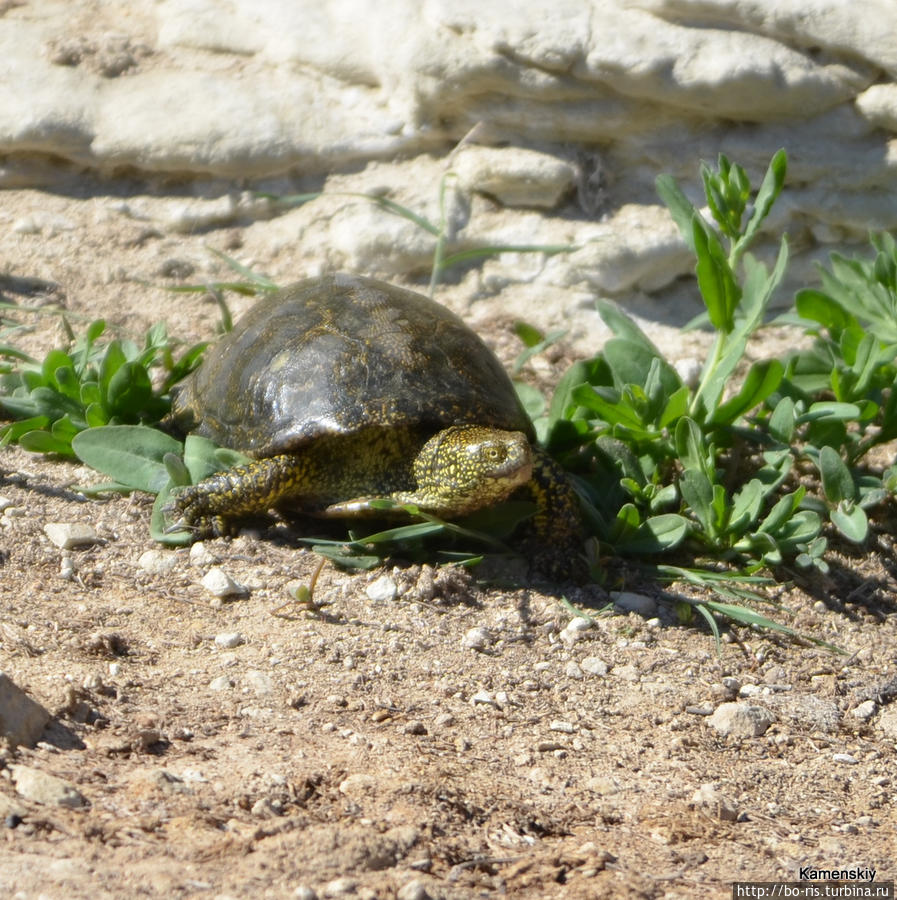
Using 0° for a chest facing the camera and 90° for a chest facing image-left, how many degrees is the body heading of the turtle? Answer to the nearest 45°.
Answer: approximately 315°

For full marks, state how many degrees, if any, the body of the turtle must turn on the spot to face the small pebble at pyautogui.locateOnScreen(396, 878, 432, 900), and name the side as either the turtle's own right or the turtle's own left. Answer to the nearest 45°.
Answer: approximately 45° to the turtle's own right

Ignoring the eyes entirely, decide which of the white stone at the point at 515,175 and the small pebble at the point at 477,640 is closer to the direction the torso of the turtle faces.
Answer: the small pebble

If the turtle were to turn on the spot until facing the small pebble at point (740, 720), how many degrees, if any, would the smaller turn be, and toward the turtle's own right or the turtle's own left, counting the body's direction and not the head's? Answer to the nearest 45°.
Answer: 0° — it already faces it

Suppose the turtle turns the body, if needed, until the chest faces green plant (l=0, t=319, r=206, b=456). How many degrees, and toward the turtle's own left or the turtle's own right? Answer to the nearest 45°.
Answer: approximately 180°

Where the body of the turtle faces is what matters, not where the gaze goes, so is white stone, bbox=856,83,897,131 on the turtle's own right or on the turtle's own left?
on the turtle's own left

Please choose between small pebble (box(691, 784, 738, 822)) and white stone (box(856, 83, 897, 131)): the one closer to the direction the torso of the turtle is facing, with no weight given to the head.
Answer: the small pebble

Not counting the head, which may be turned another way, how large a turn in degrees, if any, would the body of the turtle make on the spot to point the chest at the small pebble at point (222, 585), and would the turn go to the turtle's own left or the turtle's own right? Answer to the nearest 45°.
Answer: approximately 90° to the turtle's own right
